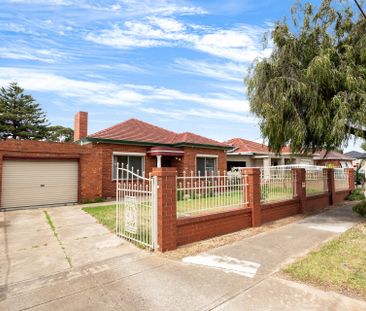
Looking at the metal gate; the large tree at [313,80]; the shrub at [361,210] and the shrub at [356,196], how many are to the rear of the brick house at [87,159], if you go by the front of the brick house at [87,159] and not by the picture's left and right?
0

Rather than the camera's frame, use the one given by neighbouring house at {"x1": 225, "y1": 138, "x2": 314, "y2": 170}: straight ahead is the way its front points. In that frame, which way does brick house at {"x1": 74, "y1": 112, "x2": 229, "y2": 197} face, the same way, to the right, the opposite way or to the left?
the same way

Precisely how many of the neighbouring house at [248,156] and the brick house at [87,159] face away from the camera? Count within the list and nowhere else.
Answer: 0

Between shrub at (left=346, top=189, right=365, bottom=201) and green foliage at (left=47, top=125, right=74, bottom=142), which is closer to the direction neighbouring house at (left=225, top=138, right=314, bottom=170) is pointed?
the shrub

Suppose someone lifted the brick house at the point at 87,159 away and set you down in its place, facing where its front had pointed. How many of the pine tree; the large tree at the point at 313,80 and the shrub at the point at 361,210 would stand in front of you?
2

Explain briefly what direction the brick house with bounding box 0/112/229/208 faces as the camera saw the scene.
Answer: facing the viewer and to the right of the viewer

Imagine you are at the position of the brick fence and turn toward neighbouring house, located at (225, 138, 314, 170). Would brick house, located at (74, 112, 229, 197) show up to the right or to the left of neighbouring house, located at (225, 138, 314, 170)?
left

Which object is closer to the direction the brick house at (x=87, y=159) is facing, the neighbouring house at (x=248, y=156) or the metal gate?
the metal gate

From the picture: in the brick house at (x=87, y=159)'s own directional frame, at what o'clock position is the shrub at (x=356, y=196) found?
The shrub is roughly at 11 o'clock from the brick house.

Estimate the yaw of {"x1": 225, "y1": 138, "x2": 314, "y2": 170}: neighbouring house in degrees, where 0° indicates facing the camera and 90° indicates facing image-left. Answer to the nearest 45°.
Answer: approximately 315°

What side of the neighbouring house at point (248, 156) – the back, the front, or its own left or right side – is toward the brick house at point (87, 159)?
right

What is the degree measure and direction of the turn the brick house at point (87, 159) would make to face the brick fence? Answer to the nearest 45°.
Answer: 0° — it already faces it

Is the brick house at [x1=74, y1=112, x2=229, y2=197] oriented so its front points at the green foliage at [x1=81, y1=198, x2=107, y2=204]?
no

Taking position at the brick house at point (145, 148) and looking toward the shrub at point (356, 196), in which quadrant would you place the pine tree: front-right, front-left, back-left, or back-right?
back-left

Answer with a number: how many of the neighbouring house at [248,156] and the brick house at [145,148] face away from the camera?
0
